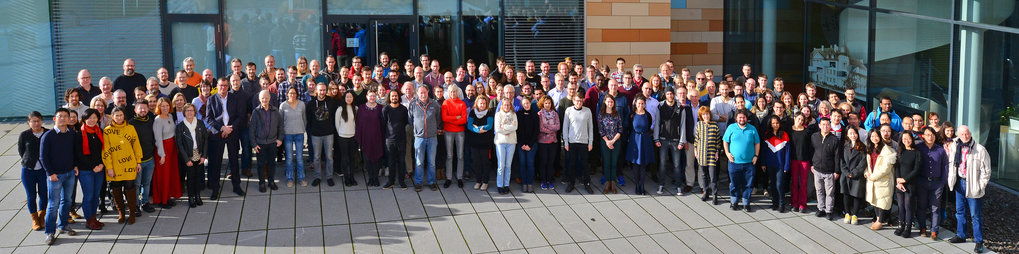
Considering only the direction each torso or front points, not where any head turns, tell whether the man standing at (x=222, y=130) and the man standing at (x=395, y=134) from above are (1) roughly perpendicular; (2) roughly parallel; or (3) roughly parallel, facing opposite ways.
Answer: roughly parallel

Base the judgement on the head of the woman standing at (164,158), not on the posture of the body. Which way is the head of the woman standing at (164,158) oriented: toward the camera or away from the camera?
toward the camera

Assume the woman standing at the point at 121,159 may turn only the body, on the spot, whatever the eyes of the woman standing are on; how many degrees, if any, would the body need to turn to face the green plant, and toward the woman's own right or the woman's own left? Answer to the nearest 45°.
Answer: approximately 90° to the woman's own left

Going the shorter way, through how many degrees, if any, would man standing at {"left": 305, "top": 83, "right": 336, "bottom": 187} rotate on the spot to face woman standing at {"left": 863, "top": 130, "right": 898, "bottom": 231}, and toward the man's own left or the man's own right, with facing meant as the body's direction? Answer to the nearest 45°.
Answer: approximately 45° to the man's own left

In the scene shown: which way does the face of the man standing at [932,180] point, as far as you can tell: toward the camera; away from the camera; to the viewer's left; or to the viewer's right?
toward the camera

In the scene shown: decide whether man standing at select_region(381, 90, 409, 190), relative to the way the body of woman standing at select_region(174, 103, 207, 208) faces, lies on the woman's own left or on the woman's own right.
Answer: on the woman's own left

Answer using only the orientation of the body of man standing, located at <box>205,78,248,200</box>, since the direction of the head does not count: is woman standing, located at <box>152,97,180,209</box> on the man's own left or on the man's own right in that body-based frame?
on the man's own right

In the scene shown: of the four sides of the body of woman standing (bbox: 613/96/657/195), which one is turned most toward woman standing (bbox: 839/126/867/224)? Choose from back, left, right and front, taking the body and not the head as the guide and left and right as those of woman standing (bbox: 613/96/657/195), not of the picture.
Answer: left

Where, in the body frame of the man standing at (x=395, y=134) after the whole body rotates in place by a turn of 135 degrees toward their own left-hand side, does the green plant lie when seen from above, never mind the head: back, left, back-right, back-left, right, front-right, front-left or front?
front-right

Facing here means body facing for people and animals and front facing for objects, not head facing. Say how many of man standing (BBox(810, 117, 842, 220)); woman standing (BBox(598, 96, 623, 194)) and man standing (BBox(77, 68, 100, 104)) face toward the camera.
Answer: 3

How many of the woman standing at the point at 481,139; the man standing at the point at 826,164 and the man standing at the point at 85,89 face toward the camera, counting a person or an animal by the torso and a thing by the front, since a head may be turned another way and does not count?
3

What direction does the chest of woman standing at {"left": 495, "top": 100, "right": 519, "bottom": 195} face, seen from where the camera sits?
toward the camera

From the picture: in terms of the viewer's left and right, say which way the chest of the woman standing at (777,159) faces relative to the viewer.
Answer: facing the viewer

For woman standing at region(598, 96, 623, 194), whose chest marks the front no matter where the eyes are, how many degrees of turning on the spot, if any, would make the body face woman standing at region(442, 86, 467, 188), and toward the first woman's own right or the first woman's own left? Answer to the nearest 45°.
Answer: approximately 90° to the first woman's own right

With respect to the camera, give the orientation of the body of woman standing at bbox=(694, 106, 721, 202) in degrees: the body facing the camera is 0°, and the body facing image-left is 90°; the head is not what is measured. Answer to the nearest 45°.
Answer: approximately 0°

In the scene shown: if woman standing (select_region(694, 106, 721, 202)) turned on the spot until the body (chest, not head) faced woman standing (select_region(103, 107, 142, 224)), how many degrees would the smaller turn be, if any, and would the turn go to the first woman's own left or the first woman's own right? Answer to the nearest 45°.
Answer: approximately 45° to the first woman's own right

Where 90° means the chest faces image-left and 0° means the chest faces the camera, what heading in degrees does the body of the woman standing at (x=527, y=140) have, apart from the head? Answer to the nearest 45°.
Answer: approximately 0°

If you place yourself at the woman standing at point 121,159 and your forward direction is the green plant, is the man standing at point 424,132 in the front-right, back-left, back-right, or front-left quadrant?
front-left

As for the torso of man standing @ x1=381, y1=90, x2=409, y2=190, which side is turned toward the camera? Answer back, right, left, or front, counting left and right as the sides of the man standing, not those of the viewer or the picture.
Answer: front

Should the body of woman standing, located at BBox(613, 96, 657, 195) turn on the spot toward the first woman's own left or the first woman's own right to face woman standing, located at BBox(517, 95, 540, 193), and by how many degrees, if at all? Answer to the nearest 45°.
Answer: approximately 90° to the first woman's own right
